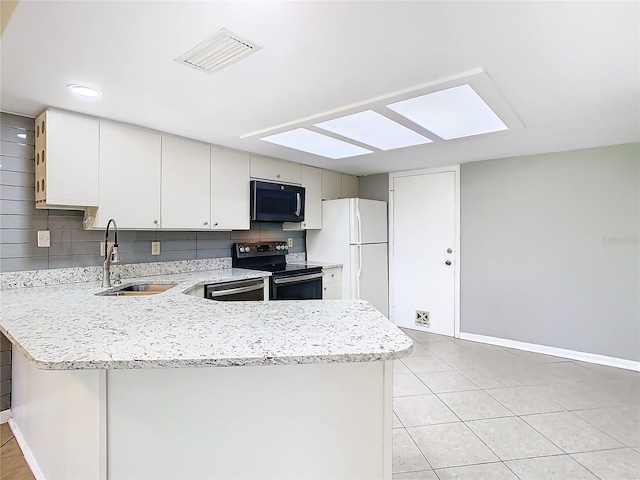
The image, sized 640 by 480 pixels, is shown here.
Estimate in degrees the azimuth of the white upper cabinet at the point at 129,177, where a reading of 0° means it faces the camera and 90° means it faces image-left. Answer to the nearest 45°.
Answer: approximately 315°

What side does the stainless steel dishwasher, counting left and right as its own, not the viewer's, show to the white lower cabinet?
left

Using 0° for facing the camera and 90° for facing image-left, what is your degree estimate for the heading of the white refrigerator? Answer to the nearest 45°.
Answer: approximately 315°

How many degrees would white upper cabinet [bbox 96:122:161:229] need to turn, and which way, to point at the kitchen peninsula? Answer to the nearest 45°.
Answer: approximately 45° to its right

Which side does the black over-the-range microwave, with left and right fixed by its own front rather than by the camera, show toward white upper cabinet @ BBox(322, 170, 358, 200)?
left
